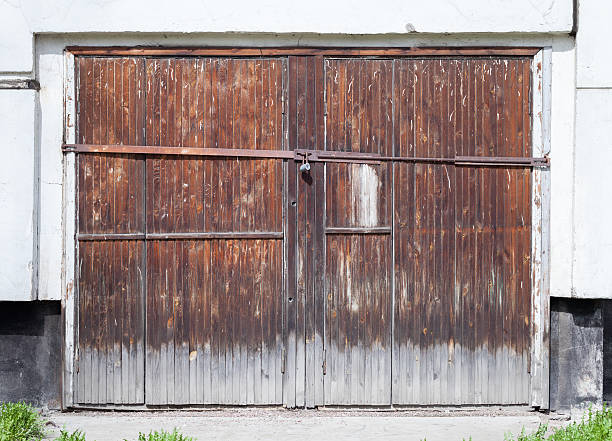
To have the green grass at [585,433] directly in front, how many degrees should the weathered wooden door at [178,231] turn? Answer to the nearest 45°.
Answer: approximately 45° to its left

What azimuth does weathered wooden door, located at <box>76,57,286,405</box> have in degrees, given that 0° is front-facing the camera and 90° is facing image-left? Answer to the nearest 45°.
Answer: approximately 0°

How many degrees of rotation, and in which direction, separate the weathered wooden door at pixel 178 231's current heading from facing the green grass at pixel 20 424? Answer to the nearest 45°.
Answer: approximately 45° to its right
